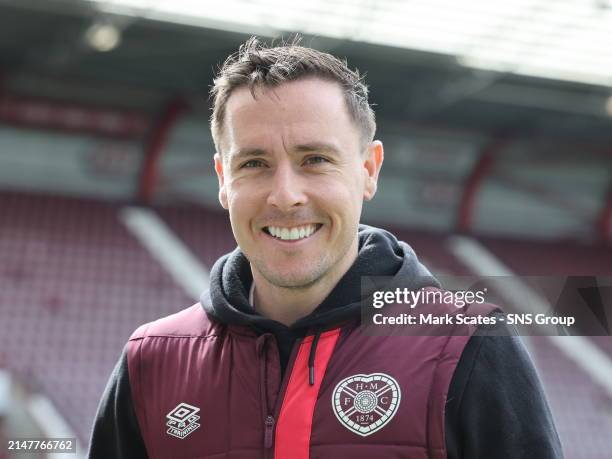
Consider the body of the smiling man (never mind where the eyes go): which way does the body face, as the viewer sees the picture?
toward the camera

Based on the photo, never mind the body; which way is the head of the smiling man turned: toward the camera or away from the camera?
toward the camera
